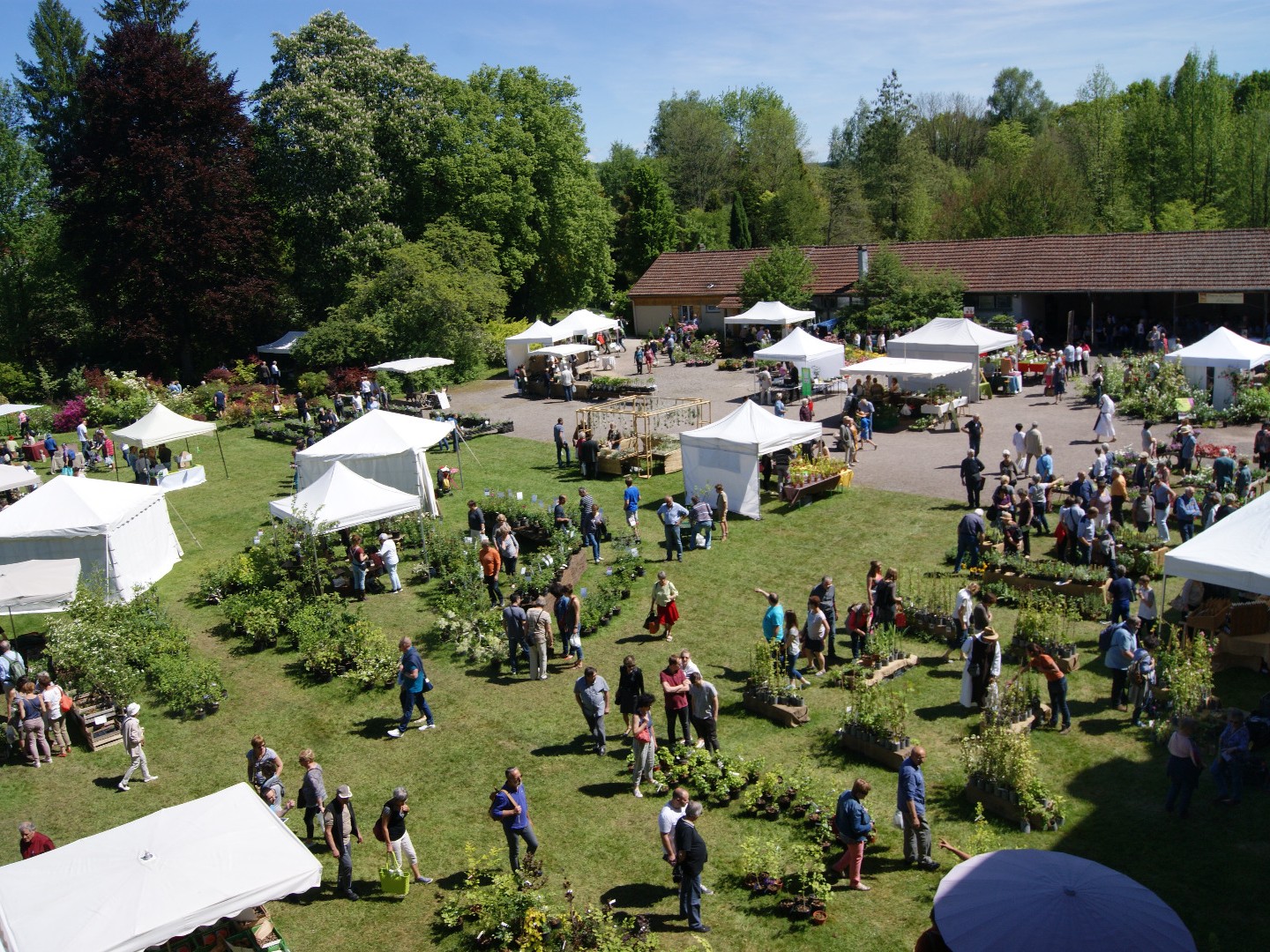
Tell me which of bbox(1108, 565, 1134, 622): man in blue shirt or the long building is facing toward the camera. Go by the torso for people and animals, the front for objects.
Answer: the long building

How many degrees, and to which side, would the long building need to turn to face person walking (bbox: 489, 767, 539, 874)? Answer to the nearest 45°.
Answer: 0° — it already faces them

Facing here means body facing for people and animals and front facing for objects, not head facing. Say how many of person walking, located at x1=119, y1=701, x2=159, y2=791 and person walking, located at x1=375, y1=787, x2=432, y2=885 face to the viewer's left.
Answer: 0

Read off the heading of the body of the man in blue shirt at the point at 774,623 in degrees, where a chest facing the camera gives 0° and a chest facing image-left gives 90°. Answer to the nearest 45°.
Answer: approximately 90°

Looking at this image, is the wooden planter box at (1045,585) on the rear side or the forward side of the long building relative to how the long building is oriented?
on the forward side

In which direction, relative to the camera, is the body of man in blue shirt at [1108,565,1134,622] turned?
away from the camera
